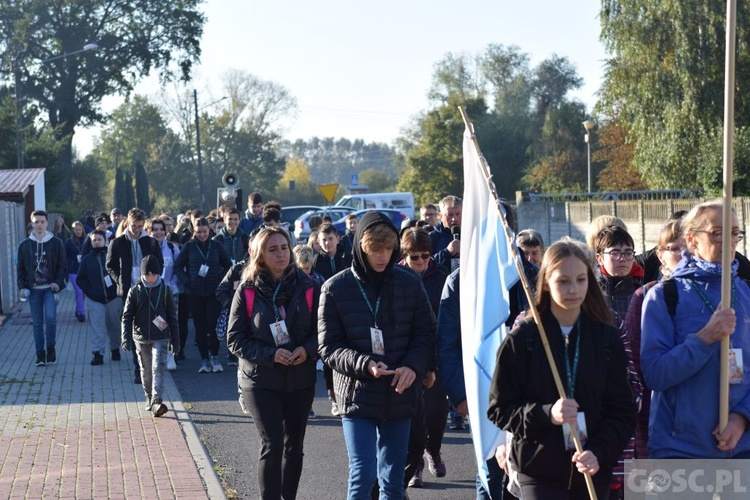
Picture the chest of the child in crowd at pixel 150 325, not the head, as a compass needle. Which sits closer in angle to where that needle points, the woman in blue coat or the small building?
the woman in blue coat

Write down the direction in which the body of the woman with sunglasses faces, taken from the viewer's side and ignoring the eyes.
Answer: toward the camera

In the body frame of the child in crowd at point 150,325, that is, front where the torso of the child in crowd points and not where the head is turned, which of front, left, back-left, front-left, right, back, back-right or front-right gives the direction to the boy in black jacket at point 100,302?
back

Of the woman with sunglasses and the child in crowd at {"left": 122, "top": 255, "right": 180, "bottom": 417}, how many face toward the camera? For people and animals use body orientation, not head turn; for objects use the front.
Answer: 2

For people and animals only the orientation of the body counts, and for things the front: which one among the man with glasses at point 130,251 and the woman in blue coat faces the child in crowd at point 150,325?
the man with glasses

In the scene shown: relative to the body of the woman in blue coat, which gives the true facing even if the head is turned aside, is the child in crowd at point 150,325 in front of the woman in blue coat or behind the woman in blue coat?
behind

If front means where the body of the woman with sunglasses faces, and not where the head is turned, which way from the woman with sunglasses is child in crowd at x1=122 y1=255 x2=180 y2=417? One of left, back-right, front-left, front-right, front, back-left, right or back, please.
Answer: back-right

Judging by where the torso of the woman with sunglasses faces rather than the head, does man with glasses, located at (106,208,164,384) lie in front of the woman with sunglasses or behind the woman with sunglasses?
behind

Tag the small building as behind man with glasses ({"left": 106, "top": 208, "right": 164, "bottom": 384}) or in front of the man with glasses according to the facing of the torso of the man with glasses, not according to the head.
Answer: behind

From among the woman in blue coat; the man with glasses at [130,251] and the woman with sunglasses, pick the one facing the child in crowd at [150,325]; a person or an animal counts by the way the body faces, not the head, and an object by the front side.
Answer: the man with glasses

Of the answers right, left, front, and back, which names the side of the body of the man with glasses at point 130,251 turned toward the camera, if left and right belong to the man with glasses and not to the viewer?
front

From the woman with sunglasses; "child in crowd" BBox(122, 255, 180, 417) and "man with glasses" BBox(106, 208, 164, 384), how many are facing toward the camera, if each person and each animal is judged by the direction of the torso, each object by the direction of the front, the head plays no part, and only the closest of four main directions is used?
3

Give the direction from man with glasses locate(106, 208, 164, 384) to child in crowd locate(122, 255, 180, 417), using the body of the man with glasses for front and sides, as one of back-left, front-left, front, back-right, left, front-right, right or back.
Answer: front

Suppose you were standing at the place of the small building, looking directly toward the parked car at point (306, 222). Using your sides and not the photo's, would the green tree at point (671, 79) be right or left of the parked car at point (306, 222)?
right

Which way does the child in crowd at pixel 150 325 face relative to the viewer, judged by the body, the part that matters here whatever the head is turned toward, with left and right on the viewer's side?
facing the viewer

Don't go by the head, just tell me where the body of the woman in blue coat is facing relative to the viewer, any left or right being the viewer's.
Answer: facing the viewer and to the right of the viewer

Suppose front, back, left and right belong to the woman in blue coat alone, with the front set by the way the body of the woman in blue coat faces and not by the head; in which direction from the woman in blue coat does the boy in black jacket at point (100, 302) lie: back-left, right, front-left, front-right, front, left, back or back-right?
back
